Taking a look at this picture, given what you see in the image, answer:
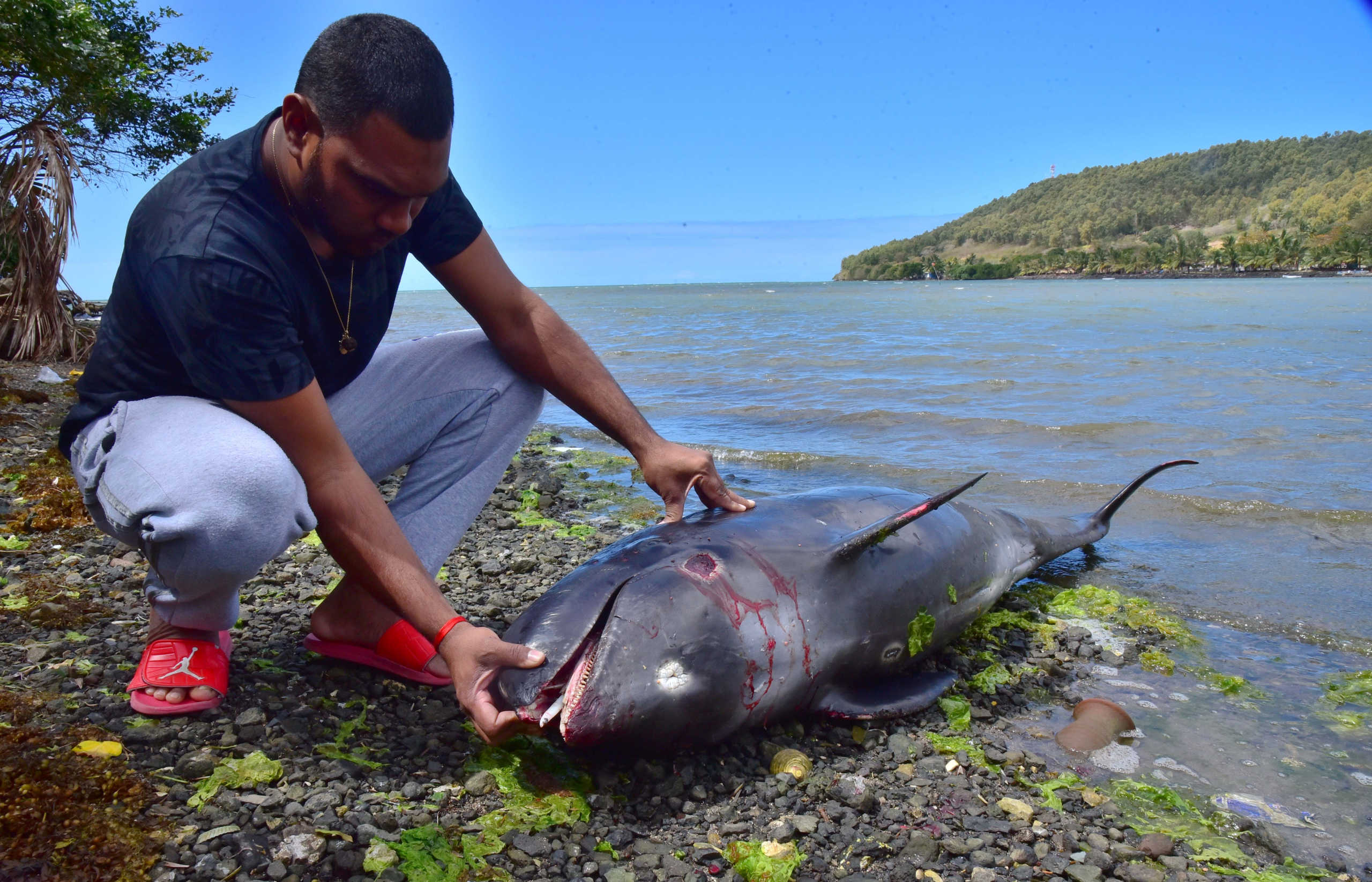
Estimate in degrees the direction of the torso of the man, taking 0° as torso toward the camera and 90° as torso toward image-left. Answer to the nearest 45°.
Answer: approximately 315°

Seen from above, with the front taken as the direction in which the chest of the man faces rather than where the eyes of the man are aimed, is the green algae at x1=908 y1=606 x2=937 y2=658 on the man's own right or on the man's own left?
on the man's own left

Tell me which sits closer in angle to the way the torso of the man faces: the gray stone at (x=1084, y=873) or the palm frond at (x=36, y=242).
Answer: the gray stone

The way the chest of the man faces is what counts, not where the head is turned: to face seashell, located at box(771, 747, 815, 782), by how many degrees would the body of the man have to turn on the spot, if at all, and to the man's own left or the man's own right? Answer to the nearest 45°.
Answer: approximately 45° to the man's own left

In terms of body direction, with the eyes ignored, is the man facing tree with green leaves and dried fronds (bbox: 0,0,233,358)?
no

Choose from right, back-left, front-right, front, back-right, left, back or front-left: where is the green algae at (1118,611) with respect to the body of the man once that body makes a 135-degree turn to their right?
back

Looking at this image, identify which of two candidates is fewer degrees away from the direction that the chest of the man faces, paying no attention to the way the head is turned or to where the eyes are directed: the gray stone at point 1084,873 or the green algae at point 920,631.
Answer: the gray stone

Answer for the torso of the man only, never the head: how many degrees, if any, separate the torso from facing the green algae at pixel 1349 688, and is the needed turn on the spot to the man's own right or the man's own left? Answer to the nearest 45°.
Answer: approximately 45° to the man's own left

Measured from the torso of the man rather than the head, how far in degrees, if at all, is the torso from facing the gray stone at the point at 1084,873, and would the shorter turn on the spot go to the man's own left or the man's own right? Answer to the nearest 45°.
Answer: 0° — they already face it

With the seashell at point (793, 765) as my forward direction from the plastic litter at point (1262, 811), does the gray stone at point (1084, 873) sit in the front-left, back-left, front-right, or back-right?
front-left

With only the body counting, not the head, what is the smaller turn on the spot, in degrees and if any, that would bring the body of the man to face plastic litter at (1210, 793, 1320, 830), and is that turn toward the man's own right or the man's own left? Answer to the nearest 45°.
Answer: approximately 45° to the man's own left

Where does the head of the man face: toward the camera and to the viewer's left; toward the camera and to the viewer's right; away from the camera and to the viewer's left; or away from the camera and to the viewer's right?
toward the camera and to the viewer's right

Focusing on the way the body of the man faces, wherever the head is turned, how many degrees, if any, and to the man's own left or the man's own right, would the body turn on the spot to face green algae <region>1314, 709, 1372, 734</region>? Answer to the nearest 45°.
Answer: approximately 45° to the man's own left
